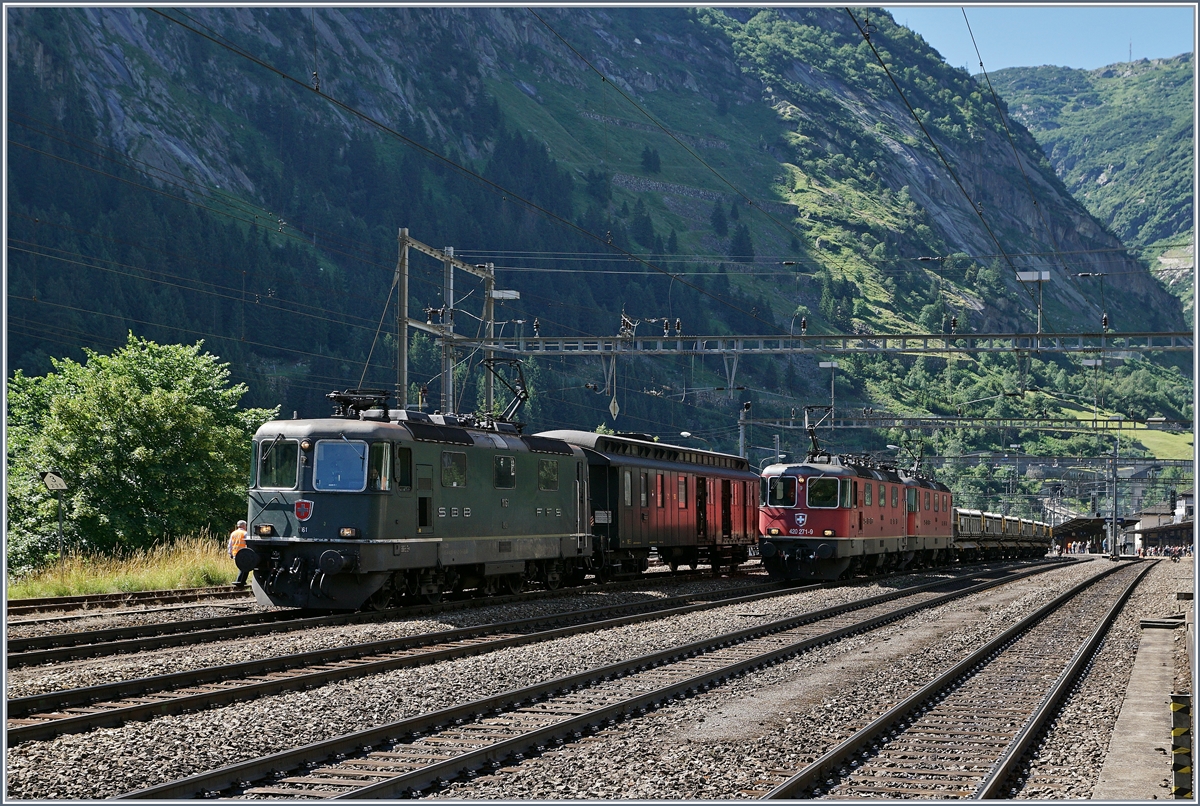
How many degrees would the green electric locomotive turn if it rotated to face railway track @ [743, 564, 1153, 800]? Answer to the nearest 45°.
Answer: approximately 90° to its left

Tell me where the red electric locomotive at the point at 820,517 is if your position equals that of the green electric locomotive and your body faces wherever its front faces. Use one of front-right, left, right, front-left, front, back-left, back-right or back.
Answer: back

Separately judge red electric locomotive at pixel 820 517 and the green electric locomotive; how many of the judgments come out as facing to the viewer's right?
0

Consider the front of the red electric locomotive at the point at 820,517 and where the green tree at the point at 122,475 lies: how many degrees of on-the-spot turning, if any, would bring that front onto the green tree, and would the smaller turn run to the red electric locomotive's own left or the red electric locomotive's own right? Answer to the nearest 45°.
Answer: approximately 45° to the red electric locomotive's own right

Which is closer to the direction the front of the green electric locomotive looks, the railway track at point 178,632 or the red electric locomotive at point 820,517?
the railway track

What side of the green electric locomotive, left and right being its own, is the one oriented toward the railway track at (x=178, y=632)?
front

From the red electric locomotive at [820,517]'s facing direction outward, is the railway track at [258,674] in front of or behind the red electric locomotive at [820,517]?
in front

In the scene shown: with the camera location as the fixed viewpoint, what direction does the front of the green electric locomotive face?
facing the viewer and to the left of the viewer

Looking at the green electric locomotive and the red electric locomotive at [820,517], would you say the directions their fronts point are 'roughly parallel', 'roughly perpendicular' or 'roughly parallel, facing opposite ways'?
roughly parallel

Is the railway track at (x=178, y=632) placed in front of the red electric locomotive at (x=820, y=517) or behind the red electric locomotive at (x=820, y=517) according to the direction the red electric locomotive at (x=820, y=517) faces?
in front

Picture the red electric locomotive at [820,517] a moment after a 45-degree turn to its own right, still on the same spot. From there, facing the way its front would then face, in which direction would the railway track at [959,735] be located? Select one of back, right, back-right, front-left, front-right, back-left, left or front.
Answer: left
